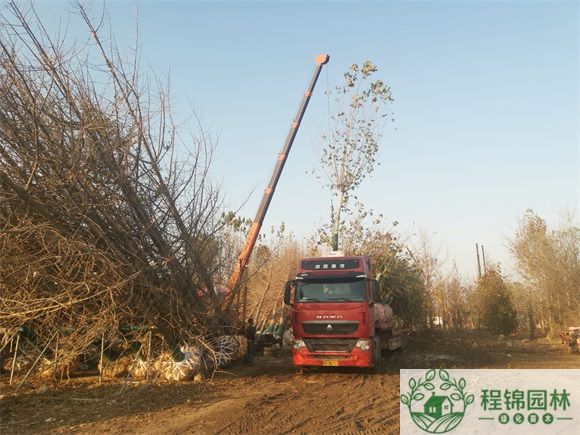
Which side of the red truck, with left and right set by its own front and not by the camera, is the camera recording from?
front
